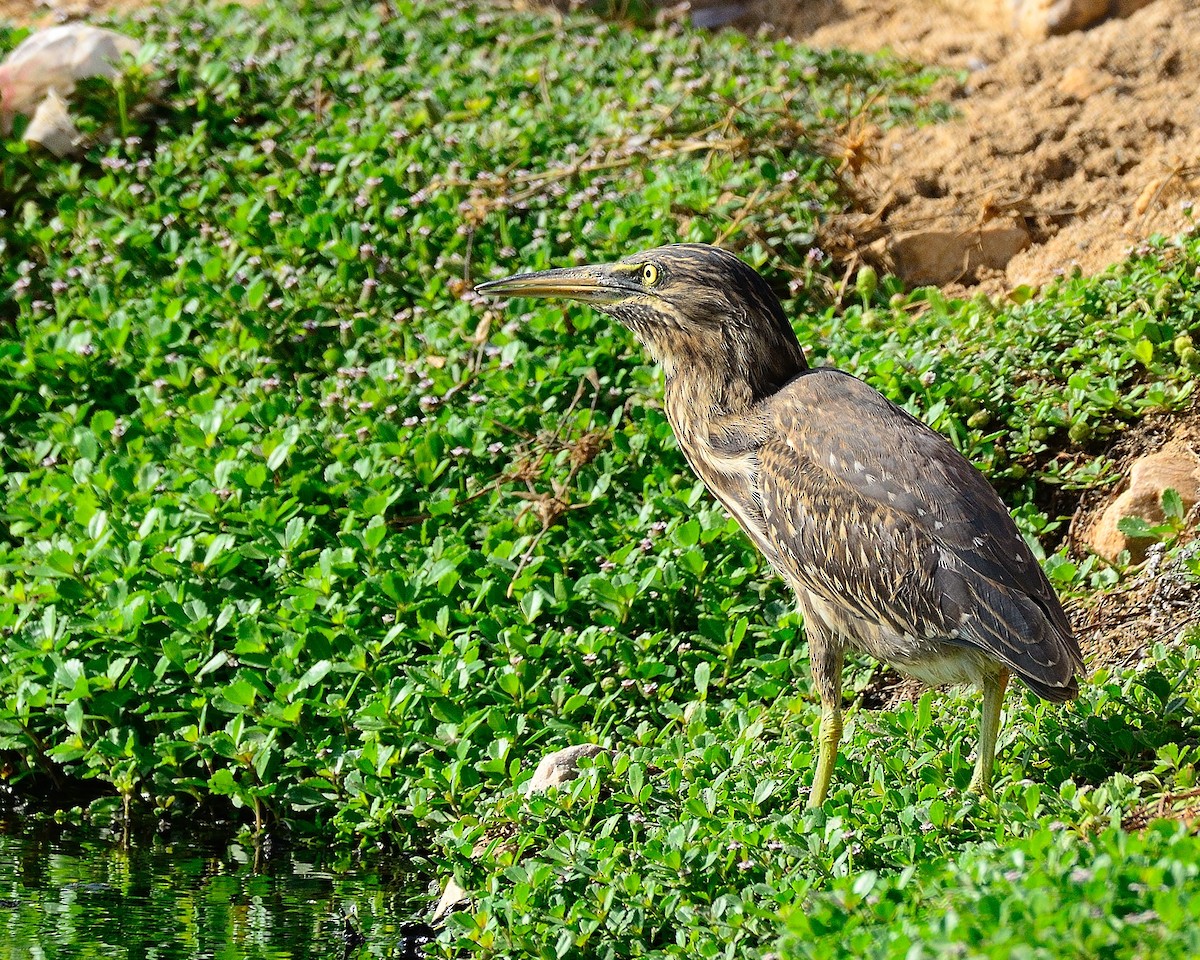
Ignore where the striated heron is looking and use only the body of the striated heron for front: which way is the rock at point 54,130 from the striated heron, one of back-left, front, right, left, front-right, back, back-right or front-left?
front-right

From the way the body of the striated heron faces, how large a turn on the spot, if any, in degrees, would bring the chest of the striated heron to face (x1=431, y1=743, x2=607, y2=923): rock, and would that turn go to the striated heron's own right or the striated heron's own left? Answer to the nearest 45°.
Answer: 0° — it already faces it

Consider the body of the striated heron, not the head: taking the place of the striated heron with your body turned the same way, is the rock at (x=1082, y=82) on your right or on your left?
on your right

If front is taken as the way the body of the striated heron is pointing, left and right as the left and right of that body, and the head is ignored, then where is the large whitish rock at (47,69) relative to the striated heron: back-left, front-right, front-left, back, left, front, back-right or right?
front-right

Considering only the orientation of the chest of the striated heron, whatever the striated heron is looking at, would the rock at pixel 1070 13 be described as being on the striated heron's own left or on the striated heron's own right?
on the striated heron's own right

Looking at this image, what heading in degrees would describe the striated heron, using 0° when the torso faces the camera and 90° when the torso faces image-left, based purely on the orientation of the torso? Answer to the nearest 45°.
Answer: approximately 90°

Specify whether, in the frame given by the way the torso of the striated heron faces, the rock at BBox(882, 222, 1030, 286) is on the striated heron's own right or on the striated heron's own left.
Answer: on the striated heron's own right

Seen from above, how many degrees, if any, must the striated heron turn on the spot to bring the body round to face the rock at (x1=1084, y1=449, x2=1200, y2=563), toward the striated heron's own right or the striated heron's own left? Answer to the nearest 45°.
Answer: approximately 135° to the striated heron's own right
